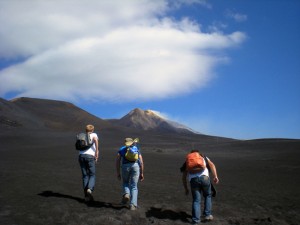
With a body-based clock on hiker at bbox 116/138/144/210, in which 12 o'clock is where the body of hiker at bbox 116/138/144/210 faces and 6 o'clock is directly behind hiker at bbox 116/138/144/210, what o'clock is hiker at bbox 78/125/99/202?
hiker at bbox 78/125/99/202 is roughly at 10 o'clock from hiker at bbox 116/138/144/210.

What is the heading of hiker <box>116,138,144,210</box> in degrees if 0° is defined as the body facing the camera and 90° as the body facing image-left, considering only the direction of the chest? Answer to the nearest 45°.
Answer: approximately 180°
